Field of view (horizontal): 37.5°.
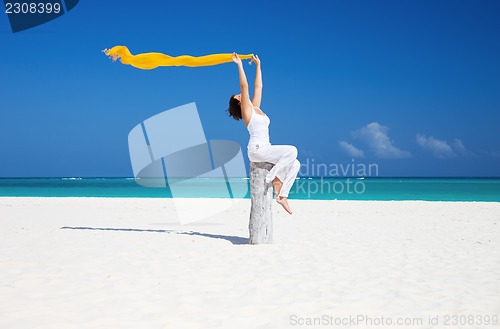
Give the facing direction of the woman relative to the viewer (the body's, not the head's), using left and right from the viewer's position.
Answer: facing to the right of the viewer
